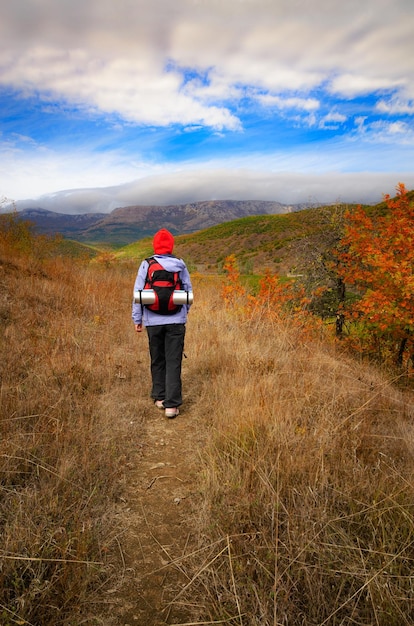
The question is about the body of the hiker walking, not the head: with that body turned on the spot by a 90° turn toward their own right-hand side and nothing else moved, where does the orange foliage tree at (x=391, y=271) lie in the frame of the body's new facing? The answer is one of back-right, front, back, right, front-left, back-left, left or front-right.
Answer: front-left

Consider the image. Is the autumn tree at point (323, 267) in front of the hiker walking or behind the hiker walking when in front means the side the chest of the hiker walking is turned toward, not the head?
in front

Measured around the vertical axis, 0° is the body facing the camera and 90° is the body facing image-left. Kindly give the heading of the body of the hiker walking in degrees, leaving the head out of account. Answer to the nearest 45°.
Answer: approximately 180°
